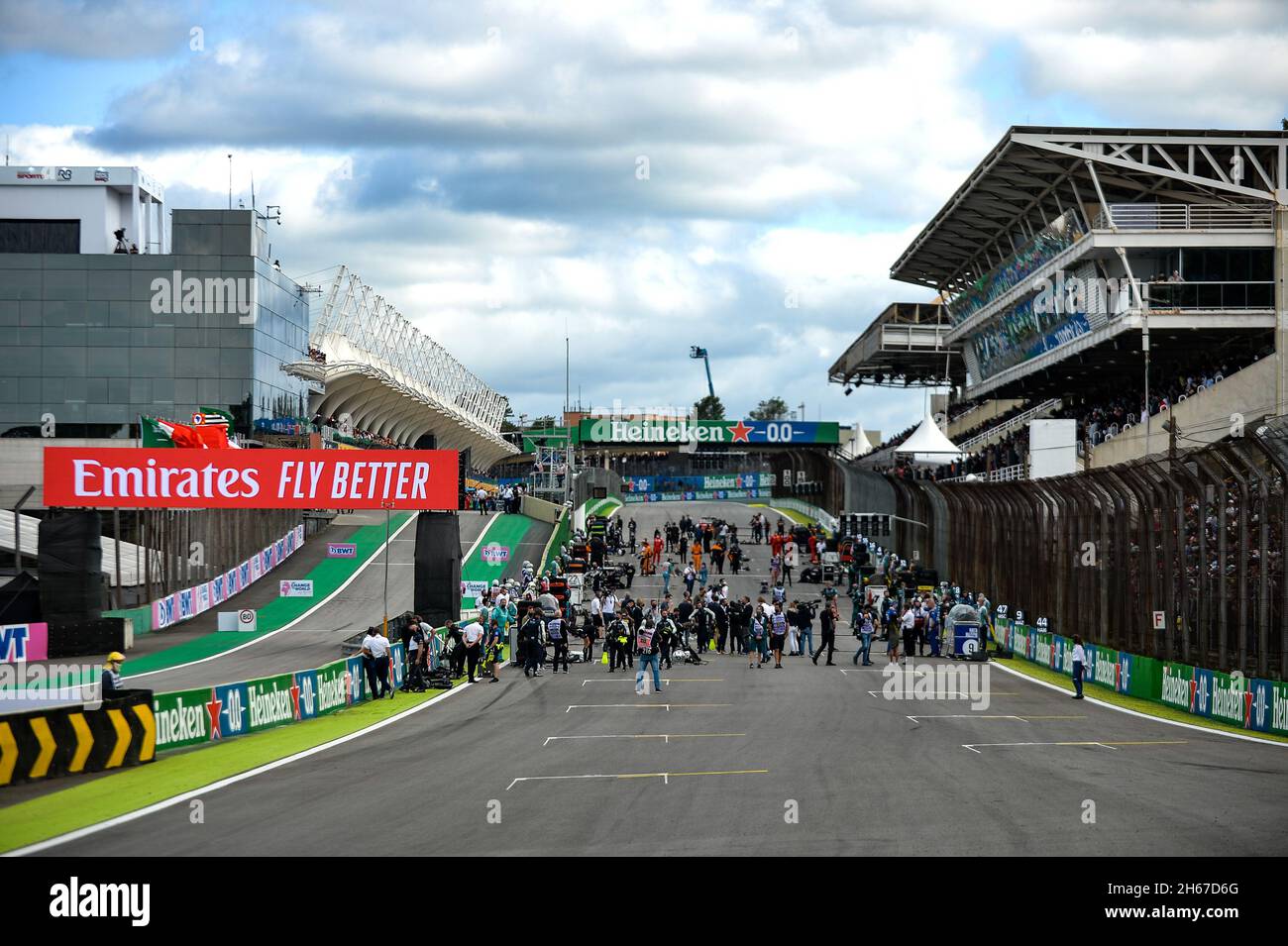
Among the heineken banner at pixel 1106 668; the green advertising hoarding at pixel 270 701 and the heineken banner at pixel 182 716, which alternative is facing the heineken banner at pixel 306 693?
the heineken banner at pixel 1106 668

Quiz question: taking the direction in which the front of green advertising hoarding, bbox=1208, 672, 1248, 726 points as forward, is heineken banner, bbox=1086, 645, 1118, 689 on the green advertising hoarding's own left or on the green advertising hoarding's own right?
on the green advertising hoarding's own right

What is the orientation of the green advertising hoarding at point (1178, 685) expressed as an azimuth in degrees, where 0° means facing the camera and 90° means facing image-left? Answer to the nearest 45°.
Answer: approximately 45°

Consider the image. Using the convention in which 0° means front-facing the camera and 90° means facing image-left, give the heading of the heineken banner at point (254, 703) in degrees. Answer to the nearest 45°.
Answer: approximately 315°

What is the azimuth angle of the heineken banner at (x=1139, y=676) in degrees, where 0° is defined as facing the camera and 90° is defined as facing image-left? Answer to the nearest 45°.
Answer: approximately 45°

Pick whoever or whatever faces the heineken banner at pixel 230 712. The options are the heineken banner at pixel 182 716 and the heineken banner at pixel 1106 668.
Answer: the heineken banner at pixel 1106 668

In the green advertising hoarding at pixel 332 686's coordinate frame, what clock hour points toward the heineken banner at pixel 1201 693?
The heineken banner is roughly at 11 o'clock from the green advertising hoarding.

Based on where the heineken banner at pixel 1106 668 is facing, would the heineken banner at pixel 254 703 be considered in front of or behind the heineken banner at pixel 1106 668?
in front

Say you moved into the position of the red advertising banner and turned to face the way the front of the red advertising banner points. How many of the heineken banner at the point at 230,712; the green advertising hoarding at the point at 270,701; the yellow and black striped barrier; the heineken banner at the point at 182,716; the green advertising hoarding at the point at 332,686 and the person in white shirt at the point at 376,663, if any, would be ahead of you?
6

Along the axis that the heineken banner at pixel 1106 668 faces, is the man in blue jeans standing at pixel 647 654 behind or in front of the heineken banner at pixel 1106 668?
in front

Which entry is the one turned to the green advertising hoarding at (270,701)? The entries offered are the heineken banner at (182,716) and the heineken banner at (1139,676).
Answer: the heineken banner at (1139,676)
